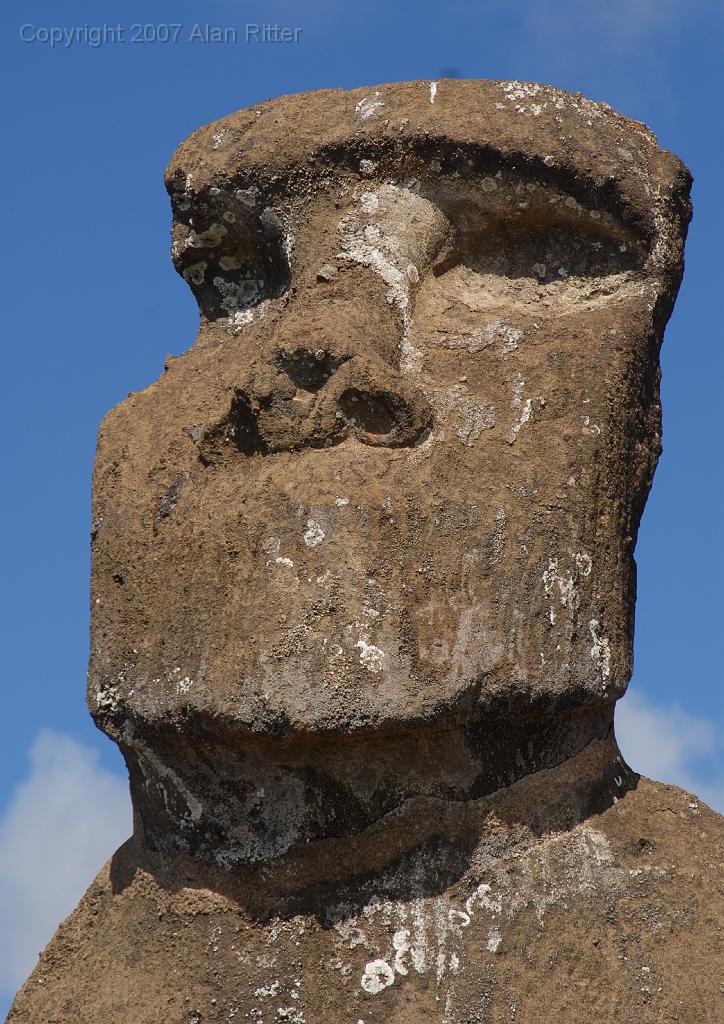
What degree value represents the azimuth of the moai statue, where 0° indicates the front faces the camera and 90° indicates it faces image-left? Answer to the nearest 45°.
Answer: approximately 45°
